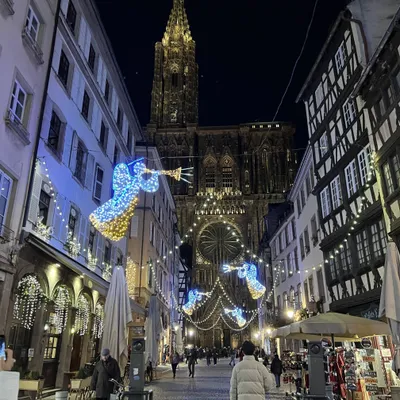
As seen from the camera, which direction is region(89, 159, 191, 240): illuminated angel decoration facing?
to the viewer's right

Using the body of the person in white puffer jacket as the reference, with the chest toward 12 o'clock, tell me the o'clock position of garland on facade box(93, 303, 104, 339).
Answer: The garland on facade is roughly at 11 o'clock from the person in white puffer jacket.

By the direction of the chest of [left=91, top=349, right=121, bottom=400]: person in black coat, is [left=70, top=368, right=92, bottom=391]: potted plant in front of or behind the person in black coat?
behind

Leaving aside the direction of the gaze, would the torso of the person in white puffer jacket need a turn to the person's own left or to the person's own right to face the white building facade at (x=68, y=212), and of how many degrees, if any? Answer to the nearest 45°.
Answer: approximately 45° to the person's own left

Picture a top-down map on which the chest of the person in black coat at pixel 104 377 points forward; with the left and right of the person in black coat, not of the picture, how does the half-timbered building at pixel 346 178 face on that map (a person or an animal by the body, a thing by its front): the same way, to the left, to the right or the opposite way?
to the right

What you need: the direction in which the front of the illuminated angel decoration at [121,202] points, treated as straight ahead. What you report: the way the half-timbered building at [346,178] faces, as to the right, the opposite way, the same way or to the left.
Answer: the opposite way

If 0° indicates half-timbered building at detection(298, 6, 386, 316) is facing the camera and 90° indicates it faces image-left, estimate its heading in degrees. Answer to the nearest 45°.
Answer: approximately 45°

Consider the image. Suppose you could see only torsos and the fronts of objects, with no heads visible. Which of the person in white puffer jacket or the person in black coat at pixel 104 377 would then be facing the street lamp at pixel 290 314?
the person in white puffer jacket

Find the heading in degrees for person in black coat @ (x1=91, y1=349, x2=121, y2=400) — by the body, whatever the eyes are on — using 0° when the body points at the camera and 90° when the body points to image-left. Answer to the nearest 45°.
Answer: approximately 0°

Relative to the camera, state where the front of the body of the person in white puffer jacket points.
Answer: away from the camera

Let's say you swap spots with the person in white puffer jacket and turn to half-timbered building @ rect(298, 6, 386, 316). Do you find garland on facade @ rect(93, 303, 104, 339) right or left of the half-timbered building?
left
